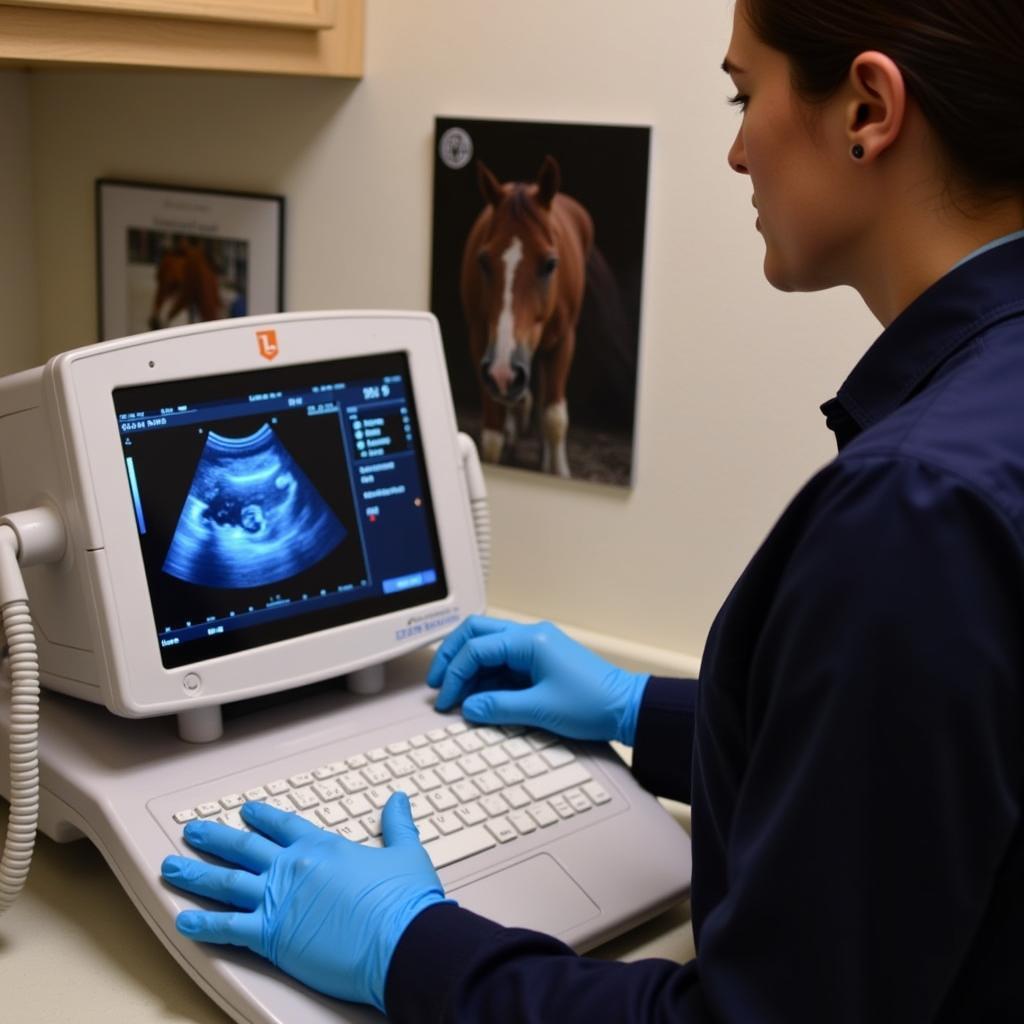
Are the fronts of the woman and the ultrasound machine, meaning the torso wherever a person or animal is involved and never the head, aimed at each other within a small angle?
yes

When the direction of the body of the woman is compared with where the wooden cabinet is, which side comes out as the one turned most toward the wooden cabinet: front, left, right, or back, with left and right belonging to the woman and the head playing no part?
front

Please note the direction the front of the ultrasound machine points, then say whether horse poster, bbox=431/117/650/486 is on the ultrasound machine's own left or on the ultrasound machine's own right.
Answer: on the ultrasound machine's own left

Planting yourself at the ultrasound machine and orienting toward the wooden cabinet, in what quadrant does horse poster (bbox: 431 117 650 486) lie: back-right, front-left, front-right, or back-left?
front-right

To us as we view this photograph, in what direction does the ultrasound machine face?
facing the viewer and to the right of the viewer

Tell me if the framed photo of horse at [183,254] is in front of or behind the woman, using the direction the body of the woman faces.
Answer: in front

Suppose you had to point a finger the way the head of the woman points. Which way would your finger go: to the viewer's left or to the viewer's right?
to the viewer's left

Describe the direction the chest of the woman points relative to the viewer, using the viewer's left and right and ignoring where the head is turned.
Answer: facing away from the viewer and to the left of the viewer

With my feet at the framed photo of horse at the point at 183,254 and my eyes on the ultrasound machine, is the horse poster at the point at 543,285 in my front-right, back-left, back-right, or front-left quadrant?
front-left

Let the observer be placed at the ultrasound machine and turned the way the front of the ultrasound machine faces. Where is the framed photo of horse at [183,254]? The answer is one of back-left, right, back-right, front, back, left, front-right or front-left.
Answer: back-left

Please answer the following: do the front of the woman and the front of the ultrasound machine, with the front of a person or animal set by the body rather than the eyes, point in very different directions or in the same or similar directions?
very different directions

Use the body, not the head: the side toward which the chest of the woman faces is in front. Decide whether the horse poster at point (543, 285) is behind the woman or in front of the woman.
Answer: in front

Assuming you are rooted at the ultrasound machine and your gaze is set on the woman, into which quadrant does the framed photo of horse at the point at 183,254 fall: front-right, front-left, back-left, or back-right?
back-left
